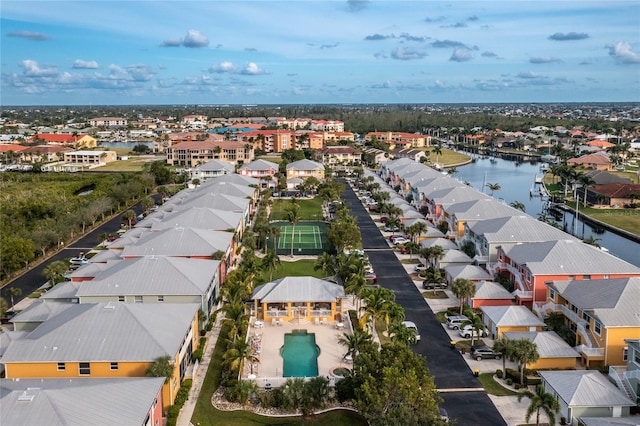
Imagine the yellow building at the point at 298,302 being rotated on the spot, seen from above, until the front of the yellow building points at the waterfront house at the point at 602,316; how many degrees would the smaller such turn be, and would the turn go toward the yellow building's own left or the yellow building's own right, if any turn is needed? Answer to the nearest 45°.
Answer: approximately 45° to the yellow building's own left

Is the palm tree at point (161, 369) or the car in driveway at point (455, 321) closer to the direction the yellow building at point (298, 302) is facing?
the palm tree

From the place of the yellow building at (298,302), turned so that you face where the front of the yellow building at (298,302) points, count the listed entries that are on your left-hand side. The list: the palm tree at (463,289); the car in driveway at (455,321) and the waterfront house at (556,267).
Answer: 3

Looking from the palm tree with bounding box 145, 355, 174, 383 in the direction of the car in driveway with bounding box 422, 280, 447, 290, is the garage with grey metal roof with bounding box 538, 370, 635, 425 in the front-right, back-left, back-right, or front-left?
front-right

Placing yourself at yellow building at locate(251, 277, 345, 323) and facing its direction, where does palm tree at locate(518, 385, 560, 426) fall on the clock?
The palm tree is roughly at 11 o'clock from the yellow building.

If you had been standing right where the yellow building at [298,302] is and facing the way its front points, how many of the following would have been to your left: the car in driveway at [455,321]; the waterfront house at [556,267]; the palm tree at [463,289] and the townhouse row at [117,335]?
3

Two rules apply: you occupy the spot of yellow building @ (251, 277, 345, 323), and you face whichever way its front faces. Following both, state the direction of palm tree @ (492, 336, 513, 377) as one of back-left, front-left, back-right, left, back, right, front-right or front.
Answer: front-left

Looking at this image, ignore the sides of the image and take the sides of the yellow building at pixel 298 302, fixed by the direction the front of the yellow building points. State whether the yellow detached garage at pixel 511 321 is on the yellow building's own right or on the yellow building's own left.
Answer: on the yellow building's own left

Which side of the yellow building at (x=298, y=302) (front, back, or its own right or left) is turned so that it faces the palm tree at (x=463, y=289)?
left

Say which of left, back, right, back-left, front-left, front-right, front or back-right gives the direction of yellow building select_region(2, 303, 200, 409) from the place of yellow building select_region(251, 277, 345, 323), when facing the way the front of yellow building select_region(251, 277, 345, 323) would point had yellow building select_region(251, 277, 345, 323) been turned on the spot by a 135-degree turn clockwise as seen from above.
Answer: left

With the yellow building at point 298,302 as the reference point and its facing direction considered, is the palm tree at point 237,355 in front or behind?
in front

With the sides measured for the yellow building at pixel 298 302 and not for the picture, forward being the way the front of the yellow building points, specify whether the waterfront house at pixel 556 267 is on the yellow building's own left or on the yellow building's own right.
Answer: on the yellow building's own left

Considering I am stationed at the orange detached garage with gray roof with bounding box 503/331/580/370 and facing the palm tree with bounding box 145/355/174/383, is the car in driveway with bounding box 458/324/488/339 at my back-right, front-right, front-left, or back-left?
front-right

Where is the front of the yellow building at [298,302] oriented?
toward the camera
